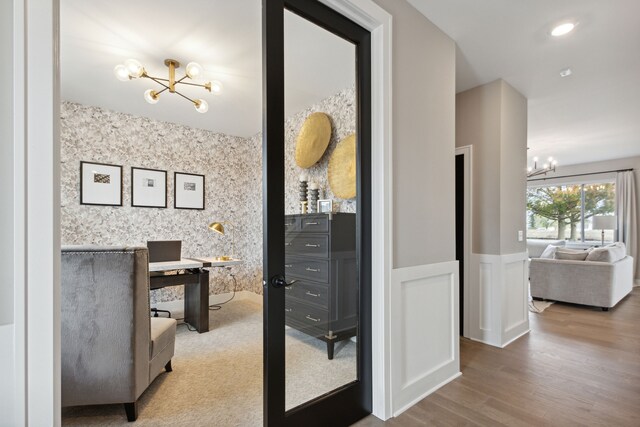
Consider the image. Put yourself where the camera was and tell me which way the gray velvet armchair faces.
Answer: facing away from the viewer and to the right of the viewer

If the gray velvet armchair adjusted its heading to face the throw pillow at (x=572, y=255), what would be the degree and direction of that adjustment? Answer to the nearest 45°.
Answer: approximately 45° to its right

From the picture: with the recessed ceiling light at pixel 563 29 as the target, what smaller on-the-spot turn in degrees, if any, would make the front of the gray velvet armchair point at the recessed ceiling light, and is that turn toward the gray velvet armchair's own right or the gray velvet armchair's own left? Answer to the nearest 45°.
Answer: approximately 90° to the gray velvet armchair's own right

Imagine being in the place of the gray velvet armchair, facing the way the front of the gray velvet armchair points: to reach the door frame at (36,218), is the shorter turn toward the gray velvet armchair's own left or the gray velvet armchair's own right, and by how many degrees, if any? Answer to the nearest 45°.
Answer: approximately 135° to the gray velvet armchair's own right

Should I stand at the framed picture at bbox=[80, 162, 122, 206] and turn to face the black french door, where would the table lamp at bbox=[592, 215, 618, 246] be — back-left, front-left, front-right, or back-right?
front-left

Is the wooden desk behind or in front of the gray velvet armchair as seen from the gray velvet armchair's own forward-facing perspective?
in front

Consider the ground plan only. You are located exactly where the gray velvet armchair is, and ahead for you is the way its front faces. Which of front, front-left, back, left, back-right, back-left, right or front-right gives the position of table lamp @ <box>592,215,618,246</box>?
front-right

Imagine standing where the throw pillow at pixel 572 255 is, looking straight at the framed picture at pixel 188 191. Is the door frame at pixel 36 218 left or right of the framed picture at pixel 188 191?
left

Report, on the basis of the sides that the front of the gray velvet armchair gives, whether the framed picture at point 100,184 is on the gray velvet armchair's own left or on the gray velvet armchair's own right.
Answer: on the gray velvet armchair's own left

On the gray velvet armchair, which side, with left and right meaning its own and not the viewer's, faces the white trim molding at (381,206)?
right

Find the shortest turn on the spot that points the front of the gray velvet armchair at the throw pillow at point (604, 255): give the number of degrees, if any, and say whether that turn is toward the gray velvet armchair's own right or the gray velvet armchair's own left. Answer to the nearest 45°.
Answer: approximately 45° to the gray velvet armchair's own right

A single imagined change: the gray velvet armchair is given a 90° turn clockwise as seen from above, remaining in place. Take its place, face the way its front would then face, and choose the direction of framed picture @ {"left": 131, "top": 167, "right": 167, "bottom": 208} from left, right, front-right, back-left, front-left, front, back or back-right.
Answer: back-left

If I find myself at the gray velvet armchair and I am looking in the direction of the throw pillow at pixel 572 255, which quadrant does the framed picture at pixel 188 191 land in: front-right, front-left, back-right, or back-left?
front-left

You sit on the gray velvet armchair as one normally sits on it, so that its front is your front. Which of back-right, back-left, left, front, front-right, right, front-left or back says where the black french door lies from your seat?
right
